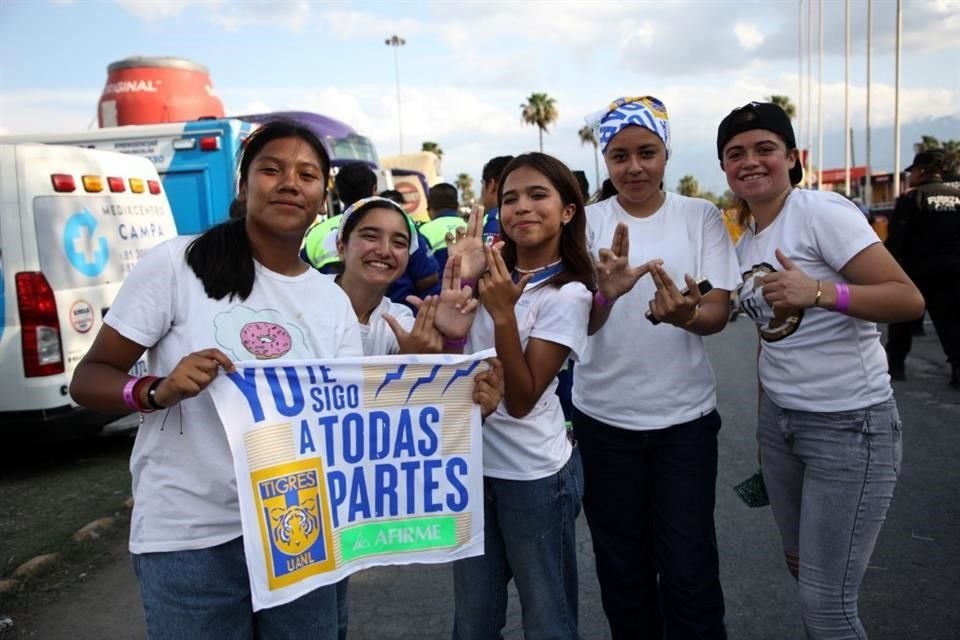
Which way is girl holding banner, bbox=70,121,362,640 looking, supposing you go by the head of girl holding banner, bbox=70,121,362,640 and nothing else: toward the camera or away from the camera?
toward the camera

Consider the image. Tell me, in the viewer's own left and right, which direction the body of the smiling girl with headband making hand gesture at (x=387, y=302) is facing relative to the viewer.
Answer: facing the viewer

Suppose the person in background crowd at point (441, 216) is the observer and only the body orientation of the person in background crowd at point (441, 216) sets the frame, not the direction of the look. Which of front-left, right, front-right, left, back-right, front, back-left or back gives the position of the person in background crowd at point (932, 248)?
right

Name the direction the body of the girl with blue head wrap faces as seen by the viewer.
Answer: toward the camera

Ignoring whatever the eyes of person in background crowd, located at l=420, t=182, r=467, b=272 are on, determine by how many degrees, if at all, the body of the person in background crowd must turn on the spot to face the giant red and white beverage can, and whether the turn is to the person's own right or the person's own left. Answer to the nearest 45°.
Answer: approximately 45° to the person's own left

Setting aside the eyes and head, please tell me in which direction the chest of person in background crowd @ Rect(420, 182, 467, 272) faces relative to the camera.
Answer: away from the camera

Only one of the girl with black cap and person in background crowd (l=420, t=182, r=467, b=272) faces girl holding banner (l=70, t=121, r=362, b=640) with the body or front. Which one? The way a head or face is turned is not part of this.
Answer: the girl with black cap

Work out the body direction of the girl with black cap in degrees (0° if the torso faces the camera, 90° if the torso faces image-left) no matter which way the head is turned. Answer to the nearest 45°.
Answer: approximately 45°

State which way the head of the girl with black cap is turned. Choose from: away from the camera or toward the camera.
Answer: toward the camera

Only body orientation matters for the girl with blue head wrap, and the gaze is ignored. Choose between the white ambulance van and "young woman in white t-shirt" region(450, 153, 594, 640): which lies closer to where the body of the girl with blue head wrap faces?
the young woman in white t-shirt

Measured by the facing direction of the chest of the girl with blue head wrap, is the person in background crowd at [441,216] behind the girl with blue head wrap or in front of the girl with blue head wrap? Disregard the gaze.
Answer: behind

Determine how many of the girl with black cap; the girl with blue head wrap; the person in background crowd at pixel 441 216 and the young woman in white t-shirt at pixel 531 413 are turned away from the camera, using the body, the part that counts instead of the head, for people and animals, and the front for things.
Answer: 1

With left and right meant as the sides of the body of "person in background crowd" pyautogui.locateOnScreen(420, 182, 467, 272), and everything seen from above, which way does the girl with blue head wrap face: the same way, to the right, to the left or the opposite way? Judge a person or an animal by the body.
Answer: the opposite way
